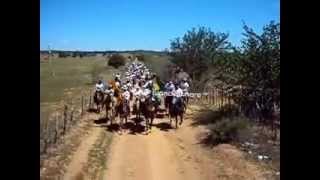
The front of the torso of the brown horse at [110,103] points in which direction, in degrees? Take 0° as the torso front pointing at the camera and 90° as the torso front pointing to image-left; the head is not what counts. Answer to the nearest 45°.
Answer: approximately 0°

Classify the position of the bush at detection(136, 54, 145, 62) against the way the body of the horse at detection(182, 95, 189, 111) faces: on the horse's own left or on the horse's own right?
on the horse's own right

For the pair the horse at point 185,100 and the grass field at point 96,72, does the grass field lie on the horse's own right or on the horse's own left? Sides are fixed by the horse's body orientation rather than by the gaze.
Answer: on the horse's own right

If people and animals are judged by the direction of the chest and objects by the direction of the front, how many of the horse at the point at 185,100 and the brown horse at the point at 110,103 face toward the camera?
2

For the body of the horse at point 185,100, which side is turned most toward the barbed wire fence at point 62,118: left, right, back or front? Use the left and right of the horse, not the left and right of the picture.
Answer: right

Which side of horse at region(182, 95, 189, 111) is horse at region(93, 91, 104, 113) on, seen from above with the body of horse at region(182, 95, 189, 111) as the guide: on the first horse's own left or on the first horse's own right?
on the first horse's own right

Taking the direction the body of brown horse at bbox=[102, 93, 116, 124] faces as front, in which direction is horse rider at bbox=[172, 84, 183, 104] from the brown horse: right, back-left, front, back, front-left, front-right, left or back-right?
left

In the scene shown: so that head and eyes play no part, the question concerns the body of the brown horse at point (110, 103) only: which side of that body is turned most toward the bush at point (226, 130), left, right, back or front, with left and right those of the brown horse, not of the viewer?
left
